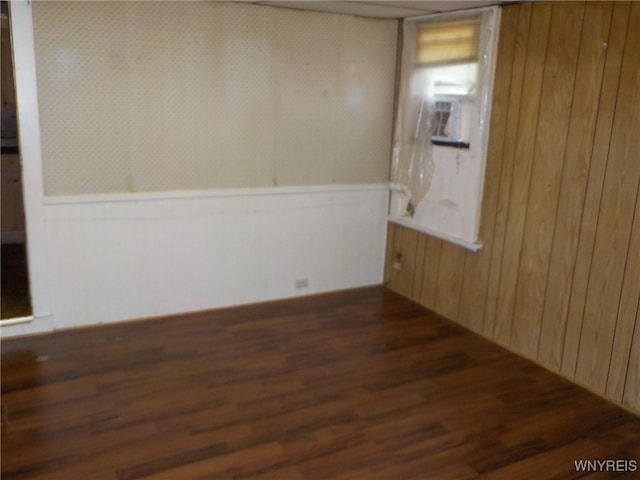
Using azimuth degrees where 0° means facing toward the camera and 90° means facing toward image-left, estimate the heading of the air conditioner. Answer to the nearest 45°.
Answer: approximately 45°
